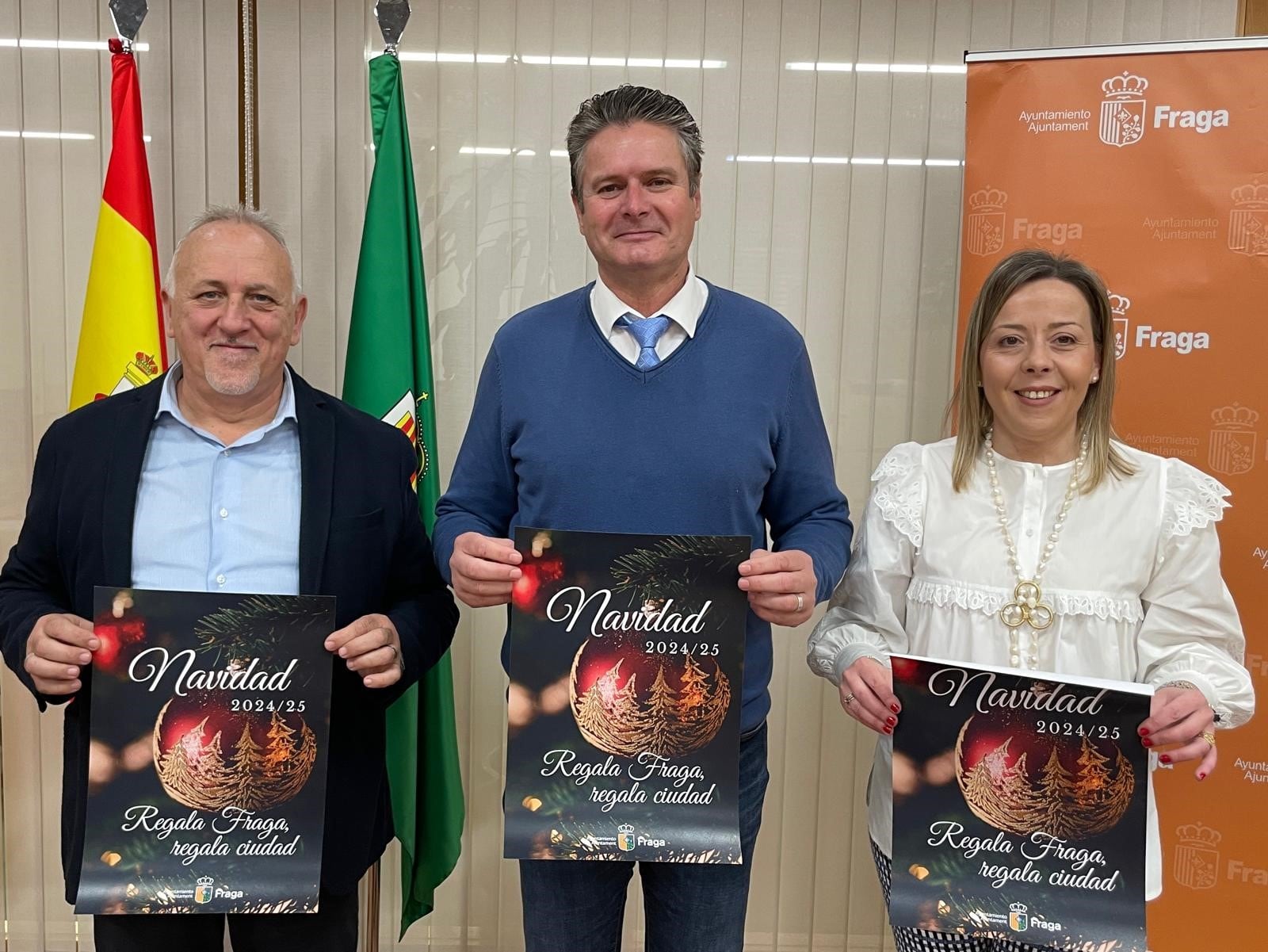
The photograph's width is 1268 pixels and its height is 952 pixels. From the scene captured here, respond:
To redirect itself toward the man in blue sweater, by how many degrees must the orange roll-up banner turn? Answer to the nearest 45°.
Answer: approximately 45° to its right

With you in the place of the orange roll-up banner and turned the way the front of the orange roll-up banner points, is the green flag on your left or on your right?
on your right

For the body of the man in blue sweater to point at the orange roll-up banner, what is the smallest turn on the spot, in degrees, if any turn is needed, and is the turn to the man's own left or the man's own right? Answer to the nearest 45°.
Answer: approximately 135° to the man's own left

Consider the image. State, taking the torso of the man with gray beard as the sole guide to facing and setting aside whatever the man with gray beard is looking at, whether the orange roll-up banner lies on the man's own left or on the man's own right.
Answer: on the man's own left
